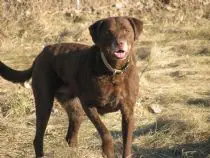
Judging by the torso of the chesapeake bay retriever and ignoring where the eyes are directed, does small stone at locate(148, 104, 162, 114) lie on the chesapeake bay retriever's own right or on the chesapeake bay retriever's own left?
on the chesapeake bay retriever's own left

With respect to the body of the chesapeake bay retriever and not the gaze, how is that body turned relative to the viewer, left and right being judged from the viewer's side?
facing the viewer and to the right of the viewer

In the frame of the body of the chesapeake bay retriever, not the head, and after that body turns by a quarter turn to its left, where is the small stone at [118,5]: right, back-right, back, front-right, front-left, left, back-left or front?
front-left
